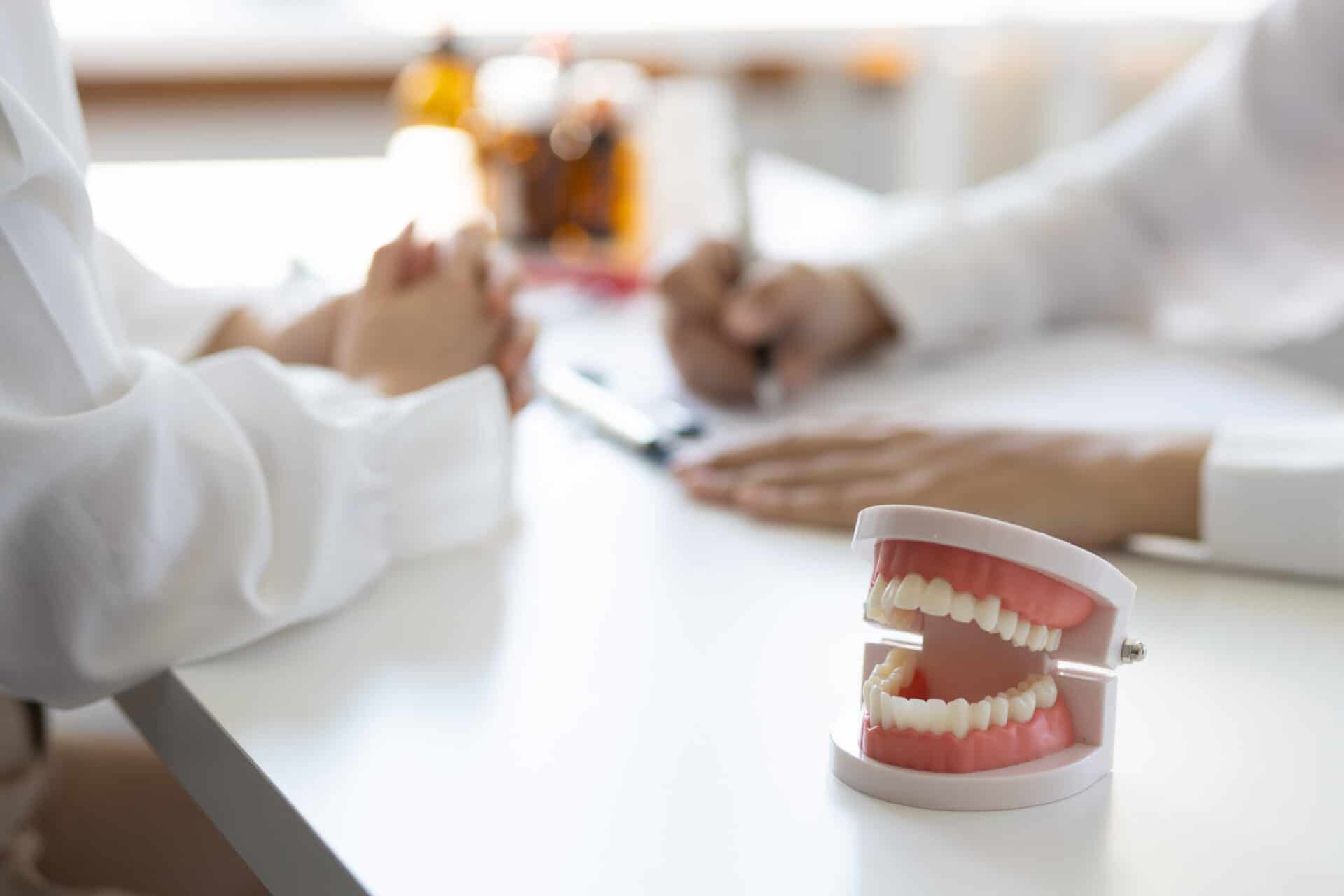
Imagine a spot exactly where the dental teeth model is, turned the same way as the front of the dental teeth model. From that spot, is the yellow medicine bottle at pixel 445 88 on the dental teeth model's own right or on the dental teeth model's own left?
on the dental teeth model's own right

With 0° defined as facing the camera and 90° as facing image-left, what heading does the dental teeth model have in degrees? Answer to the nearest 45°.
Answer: approximately 45°
